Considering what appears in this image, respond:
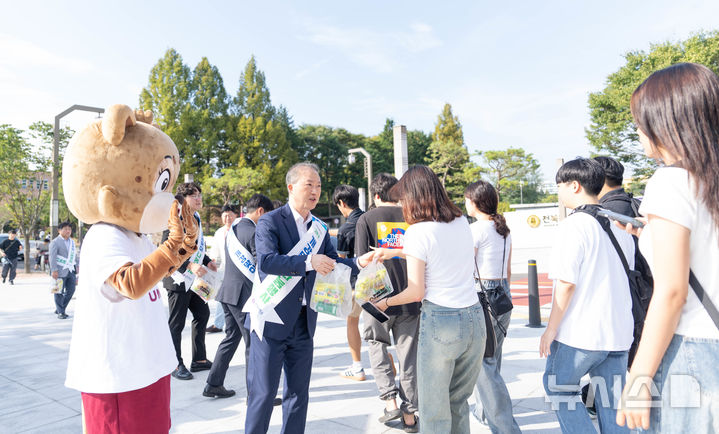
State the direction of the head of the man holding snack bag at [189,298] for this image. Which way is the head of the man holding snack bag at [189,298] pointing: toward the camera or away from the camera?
toward the camera

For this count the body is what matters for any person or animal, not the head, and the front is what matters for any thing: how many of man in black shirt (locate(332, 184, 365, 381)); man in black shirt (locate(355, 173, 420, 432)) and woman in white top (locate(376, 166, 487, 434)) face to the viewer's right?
0

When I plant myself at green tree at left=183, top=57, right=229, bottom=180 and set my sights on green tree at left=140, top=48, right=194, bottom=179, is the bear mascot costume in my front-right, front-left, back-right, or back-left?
front-left

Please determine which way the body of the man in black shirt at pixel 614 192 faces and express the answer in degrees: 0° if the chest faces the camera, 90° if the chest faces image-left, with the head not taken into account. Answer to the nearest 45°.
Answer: approximately 135°

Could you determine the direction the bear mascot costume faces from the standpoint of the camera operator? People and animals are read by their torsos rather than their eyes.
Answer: facing to the right of the viewer

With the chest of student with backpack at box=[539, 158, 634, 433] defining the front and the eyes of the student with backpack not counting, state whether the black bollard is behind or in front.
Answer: in front

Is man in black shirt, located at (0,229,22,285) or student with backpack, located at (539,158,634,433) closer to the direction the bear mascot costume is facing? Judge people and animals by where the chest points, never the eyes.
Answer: the student with backpack

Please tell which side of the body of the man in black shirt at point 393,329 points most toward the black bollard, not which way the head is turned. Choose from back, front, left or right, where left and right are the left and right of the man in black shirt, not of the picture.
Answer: right

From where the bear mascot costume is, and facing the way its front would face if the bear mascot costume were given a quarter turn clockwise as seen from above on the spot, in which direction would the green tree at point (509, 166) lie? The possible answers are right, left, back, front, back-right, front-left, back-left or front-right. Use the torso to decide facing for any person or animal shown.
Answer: back-left

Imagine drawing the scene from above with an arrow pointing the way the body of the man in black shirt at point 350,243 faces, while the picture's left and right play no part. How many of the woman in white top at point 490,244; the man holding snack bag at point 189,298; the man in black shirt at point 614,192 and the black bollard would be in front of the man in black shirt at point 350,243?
1

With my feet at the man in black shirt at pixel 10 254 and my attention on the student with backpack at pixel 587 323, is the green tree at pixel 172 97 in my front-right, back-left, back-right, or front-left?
back-left

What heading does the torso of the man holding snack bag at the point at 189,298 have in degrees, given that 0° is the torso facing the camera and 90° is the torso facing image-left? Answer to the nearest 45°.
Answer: approximately 315°

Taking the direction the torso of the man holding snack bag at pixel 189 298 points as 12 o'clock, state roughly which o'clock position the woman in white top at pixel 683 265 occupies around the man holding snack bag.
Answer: The woman in white top is roughly at 1 o'clock from the man holding snack bag.

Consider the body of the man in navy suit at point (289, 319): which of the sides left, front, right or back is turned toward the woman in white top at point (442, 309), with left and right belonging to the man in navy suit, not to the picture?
front

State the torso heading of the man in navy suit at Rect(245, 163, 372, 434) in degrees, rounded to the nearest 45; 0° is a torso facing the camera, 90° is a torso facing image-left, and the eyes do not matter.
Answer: approximately 315°

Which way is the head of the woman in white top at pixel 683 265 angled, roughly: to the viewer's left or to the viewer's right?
to the viewer's left

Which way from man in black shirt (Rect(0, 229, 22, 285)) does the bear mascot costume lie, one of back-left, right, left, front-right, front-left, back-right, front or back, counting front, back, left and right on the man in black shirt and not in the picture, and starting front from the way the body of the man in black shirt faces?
front
